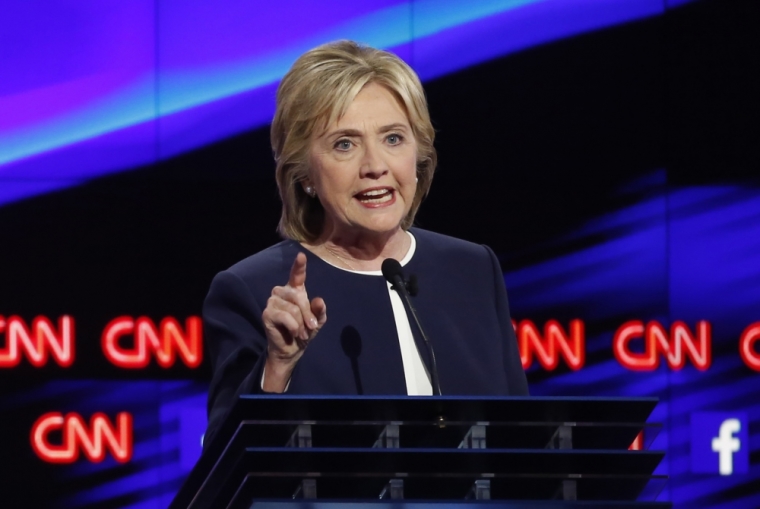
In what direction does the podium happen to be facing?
toward the camera

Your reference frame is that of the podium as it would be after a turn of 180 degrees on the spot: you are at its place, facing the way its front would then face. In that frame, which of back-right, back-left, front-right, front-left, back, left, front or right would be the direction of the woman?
front
